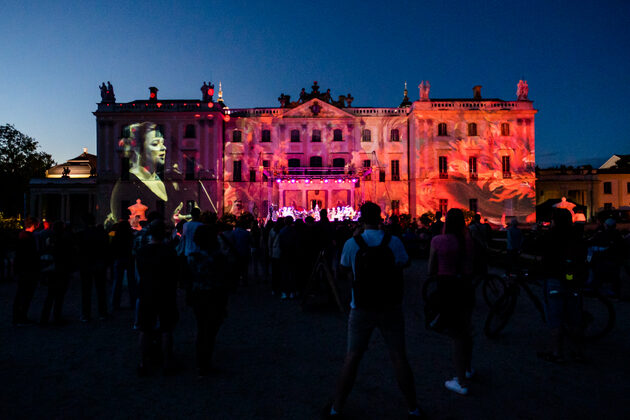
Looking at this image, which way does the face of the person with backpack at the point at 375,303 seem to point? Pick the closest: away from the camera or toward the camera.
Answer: away from the camera

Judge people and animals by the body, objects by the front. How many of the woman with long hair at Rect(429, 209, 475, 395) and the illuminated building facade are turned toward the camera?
1

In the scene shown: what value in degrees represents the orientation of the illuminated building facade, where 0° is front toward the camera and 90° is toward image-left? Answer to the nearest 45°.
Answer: approximately 0°

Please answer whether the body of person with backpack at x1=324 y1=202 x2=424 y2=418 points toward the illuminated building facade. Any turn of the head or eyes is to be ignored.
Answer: yes

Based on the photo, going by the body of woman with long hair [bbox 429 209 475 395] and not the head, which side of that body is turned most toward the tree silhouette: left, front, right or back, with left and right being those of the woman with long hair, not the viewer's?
front

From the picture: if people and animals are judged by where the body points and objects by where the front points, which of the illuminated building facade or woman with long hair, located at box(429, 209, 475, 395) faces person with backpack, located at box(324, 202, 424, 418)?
the illuminated building facade

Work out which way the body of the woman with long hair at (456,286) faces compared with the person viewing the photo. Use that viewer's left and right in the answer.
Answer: facing away from the viewer and to the left of the viewer

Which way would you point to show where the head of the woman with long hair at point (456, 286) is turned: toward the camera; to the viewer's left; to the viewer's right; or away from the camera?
away from the camera

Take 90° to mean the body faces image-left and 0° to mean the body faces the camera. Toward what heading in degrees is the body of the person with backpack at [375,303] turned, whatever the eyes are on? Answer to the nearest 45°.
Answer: approximately 180°

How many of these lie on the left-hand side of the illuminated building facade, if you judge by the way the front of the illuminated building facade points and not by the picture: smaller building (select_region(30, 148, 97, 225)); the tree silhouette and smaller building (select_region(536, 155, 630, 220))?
1

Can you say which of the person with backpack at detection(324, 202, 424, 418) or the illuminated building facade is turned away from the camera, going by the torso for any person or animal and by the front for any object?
the person with backpack

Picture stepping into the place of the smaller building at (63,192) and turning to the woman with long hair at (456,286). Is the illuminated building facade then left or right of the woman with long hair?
left

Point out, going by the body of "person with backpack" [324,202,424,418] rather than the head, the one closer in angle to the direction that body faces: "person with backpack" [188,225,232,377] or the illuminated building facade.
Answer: the illuminated building facade

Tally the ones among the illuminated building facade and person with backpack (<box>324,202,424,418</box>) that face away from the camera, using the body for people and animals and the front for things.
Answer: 1

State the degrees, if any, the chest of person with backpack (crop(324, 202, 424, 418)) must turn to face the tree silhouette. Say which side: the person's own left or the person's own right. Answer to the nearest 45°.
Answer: approximately 45° to the person's own left

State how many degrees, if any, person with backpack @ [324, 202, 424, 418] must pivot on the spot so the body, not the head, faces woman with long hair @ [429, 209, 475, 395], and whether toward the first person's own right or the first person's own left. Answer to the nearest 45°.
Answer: approximately 45° to the first person's own right

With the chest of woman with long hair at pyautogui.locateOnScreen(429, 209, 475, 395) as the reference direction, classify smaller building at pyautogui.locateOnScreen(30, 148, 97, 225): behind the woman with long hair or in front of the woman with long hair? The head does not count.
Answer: in front
